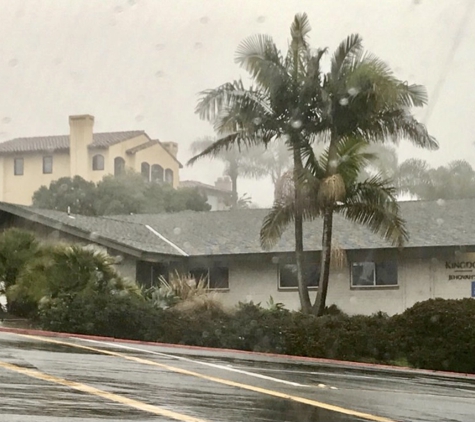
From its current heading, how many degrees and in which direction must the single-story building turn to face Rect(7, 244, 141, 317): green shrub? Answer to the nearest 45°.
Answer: approximately 45° to its right

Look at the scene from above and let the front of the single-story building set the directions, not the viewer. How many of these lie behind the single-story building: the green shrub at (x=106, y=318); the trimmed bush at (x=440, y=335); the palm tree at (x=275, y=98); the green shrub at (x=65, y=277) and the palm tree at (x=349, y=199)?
0

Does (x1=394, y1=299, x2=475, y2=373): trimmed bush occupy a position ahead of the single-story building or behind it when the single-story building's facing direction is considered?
ahead

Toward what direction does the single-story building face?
toward the camera

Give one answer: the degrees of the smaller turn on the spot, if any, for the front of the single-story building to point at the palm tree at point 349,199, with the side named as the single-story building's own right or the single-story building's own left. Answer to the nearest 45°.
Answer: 0° — it already faces it

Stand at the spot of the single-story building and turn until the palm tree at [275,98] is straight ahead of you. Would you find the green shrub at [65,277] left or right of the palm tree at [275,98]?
right

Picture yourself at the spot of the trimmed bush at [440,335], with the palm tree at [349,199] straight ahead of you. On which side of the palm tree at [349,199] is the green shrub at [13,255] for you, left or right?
left

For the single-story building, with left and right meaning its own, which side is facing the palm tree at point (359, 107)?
front

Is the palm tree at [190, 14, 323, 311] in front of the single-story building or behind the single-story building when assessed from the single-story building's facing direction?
in front

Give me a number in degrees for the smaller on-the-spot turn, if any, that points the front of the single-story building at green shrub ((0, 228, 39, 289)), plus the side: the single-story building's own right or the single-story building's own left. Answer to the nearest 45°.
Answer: approximately 45° to the single-story building's own right

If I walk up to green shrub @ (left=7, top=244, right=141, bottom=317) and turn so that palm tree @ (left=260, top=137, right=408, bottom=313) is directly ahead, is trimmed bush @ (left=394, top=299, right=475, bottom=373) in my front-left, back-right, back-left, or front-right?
front-right

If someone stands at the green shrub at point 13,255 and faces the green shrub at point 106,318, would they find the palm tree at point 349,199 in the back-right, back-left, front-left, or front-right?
front-left

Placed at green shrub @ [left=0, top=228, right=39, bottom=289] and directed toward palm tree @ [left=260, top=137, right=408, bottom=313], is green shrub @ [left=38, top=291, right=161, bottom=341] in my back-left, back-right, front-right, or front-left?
front-right
